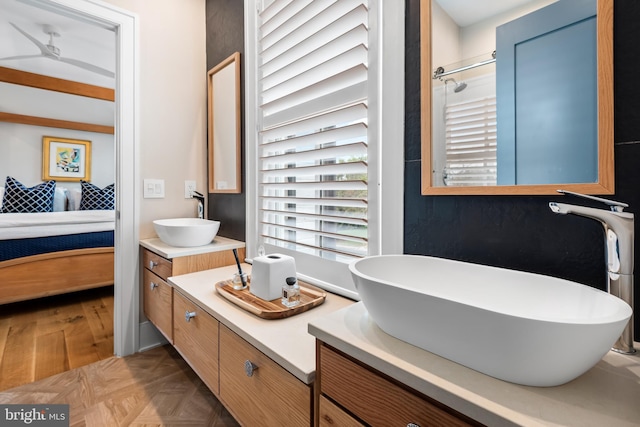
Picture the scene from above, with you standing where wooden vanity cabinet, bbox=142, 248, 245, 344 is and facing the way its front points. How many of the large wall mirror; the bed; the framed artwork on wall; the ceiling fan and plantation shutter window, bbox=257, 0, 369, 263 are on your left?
2

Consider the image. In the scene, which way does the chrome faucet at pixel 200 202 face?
to the viewer's left

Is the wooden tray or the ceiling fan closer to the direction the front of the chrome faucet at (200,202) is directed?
the ceiling fan

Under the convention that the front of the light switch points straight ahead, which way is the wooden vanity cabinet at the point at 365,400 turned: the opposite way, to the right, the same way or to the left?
to the right

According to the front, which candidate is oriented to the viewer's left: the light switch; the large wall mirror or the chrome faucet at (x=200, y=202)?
the chrome faucet

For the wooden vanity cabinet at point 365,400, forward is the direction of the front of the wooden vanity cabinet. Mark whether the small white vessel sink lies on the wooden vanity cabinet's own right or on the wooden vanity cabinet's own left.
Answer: on the wooden vanity cabinet's own right

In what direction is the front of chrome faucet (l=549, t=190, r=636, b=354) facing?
to the viewer's left

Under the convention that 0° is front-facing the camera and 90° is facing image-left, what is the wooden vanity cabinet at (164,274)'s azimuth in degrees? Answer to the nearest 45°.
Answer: approximately 45°

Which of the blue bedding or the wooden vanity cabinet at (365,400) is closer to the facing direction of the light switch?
the wooden vanity cabinet

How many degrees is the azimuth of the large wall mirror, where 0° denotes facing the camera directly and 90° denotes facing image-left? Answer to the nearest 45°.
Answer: approximately 0°
